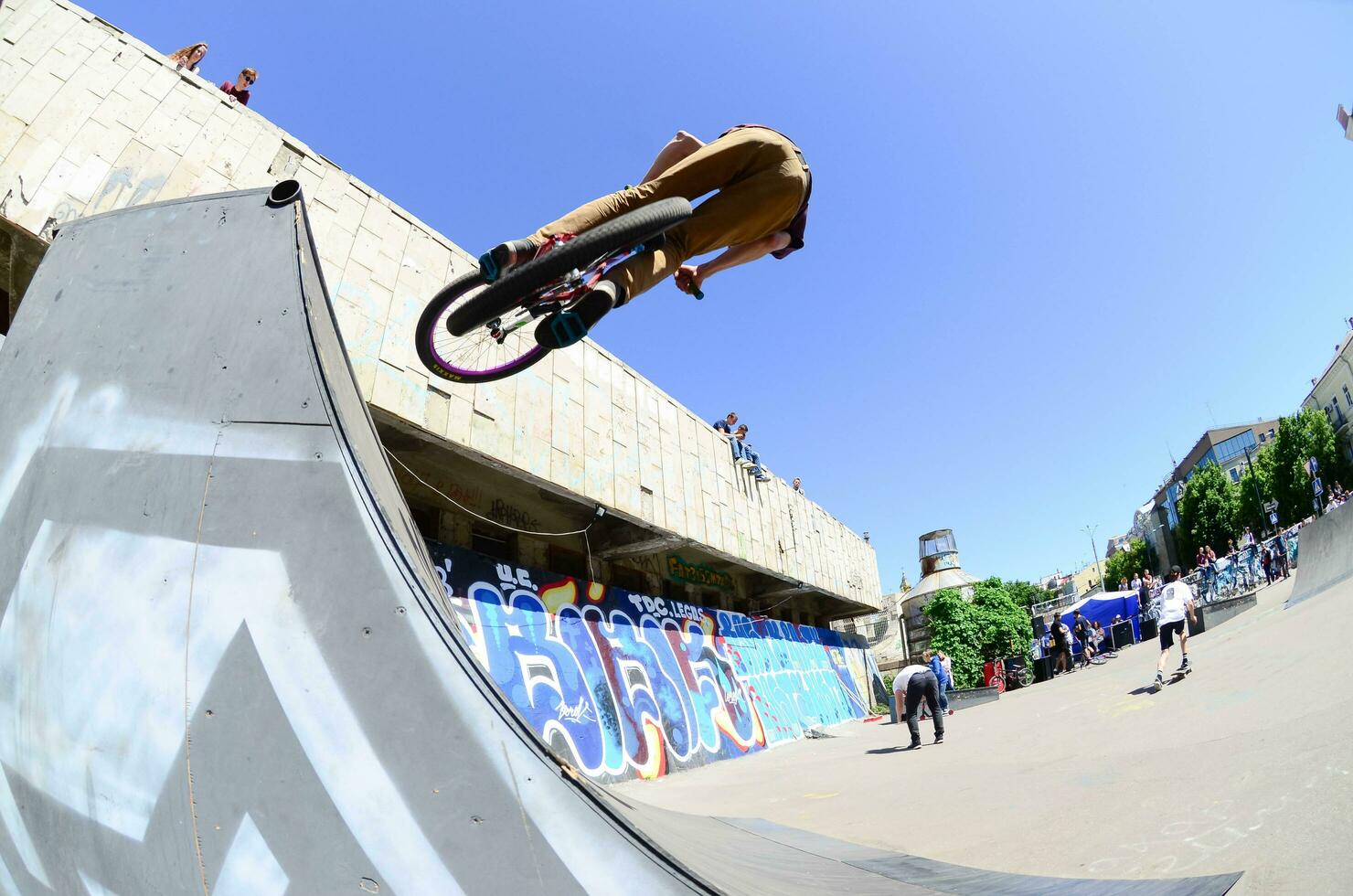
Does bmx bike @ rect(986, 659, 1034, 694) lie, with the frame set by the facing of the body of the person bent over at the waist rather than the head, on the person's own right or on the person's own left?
on the person's own right

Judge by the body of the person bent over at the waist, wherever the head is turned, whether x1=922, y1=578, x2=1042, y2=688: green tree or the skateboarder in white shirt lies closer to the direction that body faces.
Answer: the green tree

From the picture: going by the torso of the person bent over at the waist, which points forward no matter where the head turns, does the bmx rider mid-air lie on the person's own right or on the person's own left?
on the person's own left

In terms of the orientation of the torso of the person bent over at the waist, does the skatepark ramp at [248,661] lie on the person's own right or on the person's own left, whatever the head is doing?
on the person's own left

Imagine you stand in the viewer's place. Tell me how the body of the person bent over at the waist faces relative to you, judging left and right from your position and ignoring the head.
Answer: facing away from the viewer and to the left of the viewer

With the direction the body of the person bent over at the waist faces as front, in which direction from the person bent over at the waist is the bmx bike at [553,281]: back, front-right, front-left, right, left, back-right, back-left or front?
back-left
